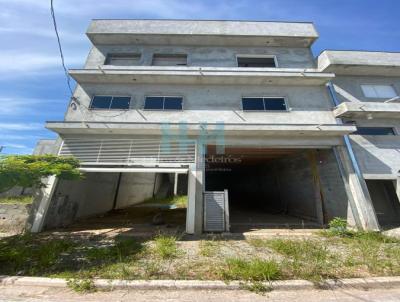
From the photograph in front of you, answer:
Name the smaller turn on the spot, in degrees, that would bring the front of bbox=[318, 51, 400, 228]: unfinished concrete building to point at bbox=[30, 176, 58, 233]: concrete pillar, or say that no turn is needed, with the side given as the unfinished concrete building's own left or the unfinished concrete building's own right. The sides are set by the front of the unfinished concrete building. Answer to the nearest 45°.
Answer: approximately 45° to the unfinished concrete building's own right

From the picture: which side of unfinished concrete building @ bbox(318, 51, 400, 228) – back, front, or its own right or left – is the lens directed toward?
front

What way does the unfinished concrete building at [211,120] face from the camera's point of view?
toward the camera
